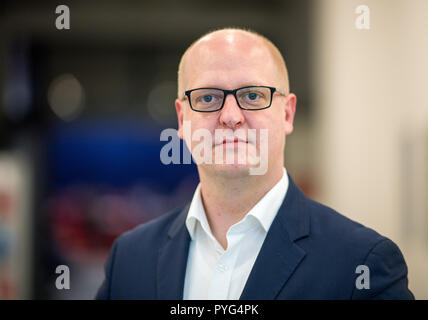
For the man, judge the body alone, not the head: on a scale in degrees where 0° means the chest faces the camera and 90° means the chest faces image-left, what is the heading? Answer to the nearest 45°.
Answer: approximately 0°

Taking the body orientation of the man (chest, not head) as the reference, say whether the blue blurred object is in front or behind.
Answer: behind
